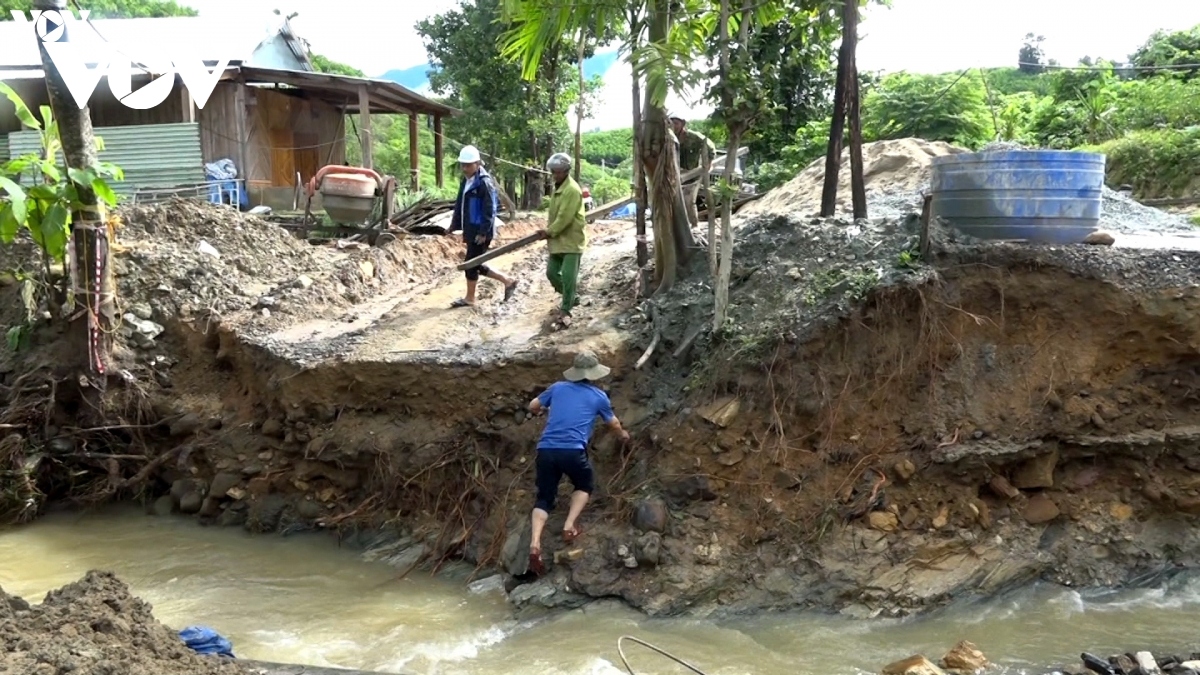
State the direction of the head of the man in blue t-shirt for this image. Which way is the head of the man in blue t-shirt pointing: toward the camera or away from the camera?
away from the camera

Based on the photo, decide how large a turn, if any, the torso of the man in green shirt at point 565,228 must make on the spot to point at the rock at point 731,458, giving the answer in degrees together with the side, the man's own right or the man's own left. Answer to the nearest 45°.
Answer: approximately 90° to the man's own left

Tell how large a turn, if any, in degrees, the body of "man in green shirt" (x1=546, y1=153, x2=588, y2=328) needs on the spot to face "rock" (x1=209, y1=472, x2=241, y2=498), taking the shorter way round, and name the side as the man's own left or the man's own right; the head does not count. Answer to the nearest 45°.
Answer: approximately 45° to the man's own right

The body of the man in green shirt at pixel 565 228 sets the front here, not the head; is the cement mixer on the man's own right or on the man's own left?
on the man's own right

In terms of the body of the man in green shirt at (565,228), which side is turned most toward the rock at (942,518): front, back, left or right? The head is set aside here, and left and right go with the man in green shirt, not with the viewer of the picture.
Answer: left

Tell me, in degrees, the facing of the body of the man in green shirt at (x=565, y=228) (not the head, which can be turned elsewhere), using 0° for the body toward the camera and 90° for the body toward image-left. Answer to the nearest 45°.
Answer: approximately 45°

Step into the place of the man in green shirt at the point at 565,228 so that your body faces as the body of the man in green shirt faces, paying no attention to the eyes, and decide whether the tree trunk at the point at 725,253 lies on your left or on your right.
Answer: on your left

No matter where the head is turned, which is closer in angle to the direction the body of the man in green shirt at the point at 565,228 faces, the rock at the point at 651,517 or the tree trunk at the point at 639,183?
the rock

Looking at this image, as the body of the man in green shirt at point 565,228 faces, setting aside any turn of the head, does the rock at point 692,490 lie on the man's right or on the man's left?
on the man's left

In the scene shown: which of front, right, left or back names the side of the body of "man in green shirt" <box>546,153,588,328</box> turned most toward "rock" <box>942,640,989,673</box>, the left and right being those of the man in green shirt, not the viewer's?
left

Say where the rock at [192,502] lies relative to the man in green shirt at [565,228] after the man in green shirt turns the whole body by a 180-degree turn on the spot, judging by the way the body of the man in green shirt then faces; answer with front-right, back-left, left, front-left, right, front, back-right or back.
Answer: back-left

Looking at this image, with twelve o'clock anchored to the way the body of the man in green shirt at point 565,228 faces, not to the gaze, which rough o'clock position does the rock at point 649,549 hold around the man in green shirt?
The rock is roughly at 10 o'clock from the man in green shirt.

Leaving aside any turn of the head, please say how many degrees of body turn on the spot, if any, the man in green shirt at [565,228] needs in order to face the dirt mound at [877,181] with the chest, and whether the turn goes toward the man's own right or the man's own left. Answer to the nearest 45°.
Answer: approximately 180°

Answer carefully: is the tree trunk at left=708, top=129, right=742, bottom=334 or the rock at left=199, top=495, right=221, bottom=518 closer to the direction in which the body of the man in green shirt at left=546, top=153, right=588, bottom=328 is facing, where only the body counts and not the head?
the rock

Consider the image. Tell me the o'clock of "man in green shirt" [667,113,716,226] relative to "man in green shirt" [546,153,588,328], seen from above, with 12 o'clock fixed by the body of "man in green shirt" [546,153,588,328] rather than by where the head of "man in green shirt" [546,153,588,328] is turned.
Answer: "man in green shirt" [667,113,716,226] is roughly at 7 o'clock from "man in green shirt" [546,153,588,328].

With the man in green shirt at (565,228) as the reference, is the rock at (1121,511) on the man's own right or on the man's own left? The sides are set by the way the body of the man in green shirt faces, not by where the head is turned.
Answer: on the man's own left

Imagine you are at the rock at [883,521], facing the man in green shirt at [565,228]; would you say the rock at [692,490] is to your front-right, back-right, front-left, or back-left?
front-left

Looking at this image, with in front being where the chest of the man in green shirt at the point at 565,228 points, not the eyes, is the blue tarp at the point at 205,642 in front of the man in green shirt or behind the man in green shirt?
in front

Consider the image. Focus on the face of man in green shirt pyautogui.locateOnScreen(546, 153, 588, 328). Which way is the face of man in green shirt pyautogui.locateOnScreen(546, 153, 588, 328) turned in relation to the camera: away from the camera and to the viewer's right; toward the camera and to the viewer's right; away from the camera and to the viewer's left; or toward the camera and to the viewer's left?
toward the camera and to the viewer's left

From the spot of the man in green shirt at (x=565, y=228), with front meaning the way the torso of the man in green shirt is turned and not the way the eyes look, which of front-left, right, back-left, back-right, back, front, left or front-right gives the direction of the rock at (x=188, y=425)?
front-right
